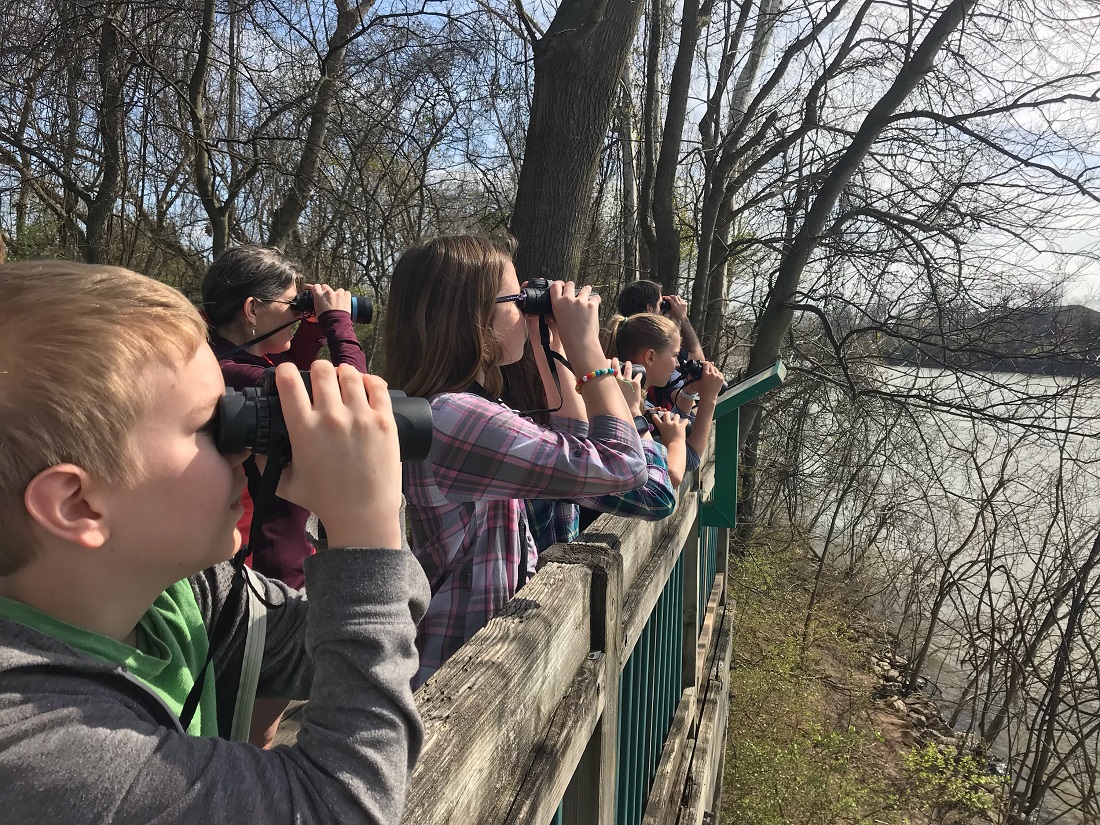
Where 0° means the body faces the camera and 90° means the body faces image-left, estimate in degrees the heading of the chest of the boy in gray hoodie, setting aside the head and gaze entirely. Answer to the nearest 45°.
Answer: approximately 270°

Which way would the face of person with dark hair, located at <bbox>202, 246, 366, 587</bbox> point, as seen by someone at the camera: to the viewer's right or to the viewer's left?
to the viewer's right

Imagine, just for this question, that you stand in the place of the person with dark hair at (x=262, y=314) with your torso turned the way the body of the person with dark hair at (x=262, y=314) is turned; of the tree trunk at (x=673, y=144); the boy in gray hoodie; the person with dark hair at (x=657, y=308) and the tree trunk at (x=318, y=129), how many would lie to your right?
1

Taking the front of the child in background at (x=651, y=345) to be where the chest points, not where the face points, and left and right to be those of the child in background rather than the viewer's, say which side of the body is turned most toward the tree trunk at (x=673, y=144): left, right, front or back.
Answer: left

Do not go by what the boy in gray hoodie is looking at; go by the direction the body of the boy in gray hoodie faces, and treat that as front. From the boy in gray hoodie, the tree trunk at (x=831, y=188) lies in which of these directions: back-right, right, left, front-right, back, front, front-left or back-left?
front-left

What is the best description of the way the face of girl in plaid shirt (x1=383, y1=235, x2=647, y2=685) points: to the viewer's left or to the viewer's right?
to the viewer's right

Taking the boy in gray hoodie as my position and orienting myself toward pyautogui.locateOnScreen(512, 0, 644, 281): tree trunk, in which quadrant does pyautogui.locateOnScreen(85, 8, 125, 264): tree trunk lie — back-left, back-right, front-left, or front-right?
front-left

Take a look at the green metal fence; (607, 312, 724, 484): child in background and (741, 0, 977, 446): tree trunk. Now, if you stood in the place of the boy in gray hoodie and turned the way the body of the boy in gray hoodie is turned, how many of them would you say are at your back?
0

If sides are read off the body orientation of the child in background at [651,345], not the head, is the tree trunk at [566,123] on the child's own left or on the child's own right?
on the child's own left

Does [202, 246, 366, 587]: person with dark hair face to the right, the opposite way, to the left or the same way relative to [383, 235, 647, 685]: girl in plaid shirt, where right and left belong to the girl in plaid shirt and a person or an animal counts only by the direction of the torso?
the same way

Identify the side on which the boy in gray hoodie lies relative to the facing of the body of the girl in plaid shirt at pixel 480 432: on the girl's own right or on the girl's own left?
on the girl's own right

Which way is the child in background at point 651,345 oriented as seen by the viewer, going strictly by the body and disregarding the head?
to the viewer's right

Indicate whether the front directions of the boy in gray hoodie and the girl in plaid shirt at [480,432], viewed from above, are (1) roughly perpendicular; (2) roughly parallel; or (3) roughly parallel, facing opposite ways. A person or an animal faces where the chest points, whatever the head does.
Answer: roughly parallel

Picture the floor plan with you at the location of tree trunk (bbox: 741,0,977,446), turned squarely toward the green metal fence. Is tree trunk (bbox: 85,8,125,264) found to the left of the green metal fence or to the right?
right

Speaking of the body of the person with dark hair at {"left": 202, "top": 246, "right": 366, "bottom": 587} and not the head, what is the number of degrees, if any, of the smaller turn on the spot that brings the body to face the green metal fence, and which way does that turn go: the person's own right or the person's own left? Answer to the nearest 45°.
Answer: approximately 45° to the person's own right

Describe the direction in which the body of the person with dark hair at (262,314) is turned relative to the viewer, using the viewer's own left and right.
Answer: facing to the right of the viewer

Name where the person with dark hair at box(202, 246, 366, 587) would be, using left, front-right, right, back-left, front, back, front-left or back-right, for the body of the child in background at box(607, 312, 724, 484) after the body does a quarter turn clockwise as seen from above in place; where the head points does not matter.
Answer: front-right
